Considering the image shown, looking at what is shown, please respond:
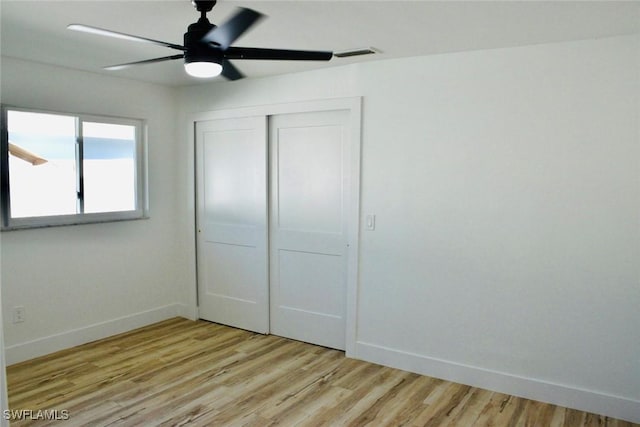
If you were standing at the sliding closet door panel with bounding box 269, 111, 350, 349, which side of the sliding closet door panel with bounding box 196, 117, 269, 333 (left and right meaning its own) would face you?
left

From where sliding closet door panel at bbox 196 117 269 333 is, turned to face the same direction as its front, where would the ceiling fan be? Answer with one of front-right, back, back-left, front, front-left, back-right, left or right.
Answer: front-left

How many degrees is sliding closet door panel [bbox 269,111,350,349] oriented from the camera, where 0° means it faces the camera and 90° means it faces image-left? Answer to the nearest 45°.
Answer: approximately 45°

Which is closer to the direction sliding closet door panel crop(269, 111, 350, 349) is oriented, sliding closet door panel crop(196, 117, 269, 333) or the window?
the window

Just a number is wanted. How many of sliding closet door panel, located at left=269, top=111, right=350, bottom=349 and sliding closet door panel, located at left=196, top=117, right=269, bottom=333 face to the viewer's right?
0

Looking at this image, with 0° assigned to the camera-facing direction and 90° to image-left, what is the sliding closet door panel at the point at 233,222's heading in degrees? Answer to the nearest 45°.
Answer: approximately 45°

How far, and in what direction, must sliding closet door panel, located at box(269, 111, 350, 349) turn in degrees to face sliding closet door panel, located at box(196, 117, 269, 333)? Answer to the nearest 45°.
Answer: approximately 90° to its right

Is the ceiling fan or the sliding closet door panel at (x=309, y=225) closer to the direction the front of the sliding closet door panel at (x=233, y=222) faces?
the ceiling fan

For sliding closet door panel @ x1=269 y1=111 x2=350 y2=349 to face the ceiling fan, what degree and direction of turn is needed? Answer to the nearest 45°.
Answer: approximately 45° to its left

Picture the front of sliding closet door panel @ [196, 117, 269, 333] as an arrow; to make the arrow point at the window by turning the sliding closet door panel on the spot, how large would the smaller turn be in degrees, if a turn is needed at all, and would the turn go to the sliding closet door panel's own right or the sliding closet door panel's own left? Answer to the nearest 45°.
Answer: approximately 45° to the sliding closet door panel's own right

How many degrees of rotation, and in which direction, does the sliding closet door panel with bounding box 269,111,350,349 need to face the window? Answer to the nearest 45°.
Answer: approximately 45° to its right

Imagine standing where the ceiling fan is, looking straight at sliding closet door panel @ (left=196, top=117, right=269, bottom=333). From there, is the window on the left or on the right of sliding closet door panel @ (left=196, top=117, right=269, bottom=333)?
left
